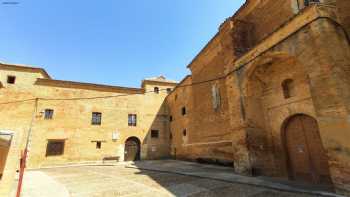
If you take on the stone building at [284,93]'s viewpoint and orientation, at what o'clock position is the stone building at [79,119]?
the stone building at [79,119] is roughly at 2 o'clock from the stone building at [284,93].

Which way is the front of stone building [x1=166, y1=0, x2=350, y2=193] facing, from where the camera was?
facing the viewer and to the left of the viewer

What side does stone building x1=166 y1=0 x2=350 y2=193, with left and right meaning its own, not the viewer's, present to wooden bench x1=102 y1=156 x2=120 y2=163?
right
